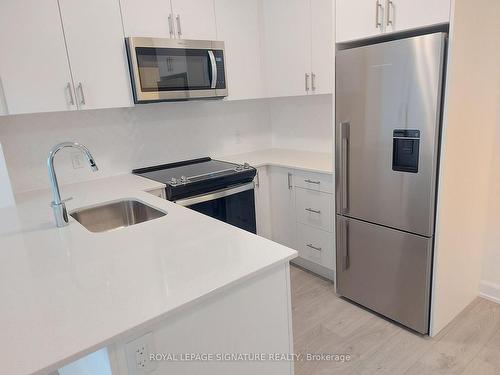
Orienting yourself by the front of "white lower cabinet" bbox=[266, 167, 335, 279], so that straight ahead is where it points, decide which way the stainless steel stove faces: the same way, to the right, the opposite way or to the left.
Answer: to the left

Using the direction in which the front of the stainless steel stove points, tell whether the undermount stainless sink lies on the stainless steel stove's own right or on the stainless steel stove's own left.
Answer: on the stainless steel stove's own right

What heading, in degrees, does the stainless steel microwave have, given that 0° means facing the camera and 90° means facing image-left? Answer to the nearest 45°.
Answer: approximately 315°

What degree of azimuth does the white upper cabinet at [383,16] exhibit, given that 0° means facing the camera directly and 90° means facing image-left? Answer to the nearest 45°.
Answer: approximately 45°
